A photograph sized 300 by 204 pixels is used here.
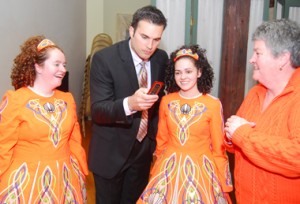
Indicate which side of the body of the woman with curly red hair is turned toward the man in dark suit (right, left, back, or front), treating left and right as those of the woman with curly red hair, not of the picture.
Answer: left

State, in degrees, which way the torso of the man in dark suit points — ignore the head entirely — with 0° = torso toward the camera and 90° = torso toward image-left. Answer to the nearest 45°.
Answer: approximately 315°

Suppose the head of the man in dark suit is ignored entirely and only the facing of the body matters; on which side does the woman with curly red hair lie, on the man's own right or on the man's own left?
on the man's own right

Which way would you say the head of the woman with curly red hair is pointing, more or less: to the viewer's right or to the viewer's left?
to the viewer's right

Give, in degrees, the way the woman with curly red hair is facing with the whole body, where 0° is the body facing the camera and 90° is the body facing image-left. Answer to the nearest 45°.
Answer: approximately 315°
